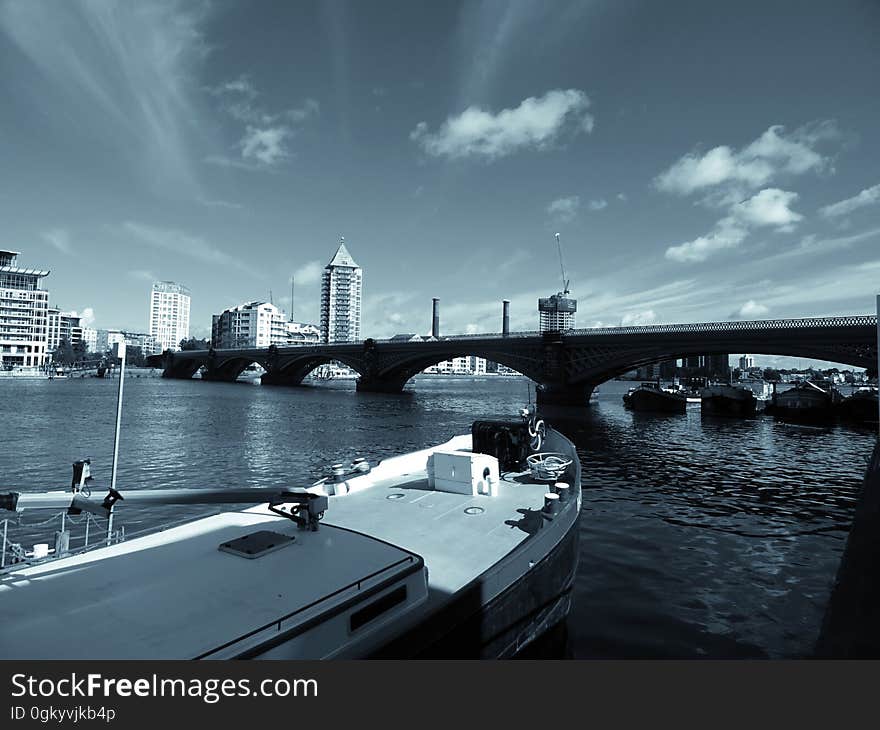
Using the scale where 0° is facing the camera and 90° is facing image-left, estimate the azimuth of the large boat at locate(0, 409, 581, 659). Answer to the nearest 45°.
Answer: approximately 225°
